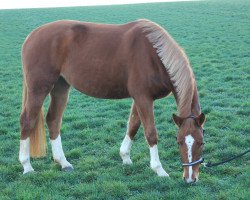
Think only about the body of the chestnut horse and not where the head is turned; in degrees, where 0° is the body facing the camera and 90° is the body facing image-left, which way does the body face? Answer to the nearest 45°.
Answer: approximately 270°
